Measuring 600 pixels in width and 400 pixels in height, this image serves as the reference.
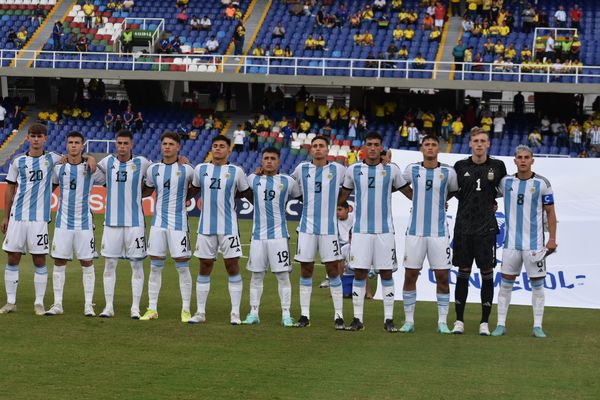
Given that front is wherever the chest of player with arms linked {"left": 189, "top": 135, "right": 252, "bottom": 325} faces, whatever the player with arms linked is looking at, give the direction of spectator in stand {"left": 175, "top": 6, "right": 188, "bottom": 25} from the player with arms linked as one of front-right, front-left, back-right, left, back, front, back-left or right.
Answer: back

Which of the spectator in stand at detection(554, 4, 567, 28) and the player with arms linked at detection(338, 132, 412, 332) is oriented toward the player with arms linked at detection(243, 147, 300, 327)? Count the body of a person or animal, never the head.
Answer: the spectator in stand

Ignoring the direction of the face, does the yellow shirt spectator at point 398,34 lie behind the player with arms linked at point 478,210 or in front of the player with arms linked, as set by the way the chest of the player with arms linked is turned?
behind

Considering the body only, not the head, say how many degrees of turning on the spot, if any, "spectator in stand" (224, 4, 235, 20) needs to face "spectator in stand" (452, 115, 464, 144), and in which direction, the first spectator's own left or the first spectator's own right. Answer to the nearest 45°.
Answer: approximately 45° to the first spectator's own left

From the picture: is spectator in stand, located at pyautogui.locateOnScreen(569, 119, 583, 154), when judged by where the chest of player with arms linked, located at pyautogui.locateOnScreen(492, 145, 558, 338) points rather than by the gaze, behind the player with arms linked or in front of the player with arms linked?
behind

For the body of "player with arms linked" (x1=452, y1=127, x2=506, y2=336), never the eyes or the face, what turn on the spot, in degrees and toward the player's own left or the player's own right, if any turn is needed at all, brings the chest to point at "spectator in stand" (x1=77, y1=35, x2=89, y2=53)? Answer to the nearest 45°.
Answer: approximately 135° to the player's own right

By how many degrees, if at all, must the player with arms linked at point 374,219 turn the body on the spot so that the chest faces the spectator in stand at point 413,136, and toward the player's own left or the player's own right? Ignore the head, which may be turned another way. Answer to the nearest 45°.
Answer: approximately 180°

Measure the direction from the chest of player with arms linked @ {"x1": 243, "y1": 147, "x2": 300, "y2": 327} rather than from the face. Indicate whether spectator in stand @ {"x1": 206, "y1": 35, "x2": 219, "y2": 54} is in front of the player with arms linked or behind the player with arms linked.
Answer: behind
